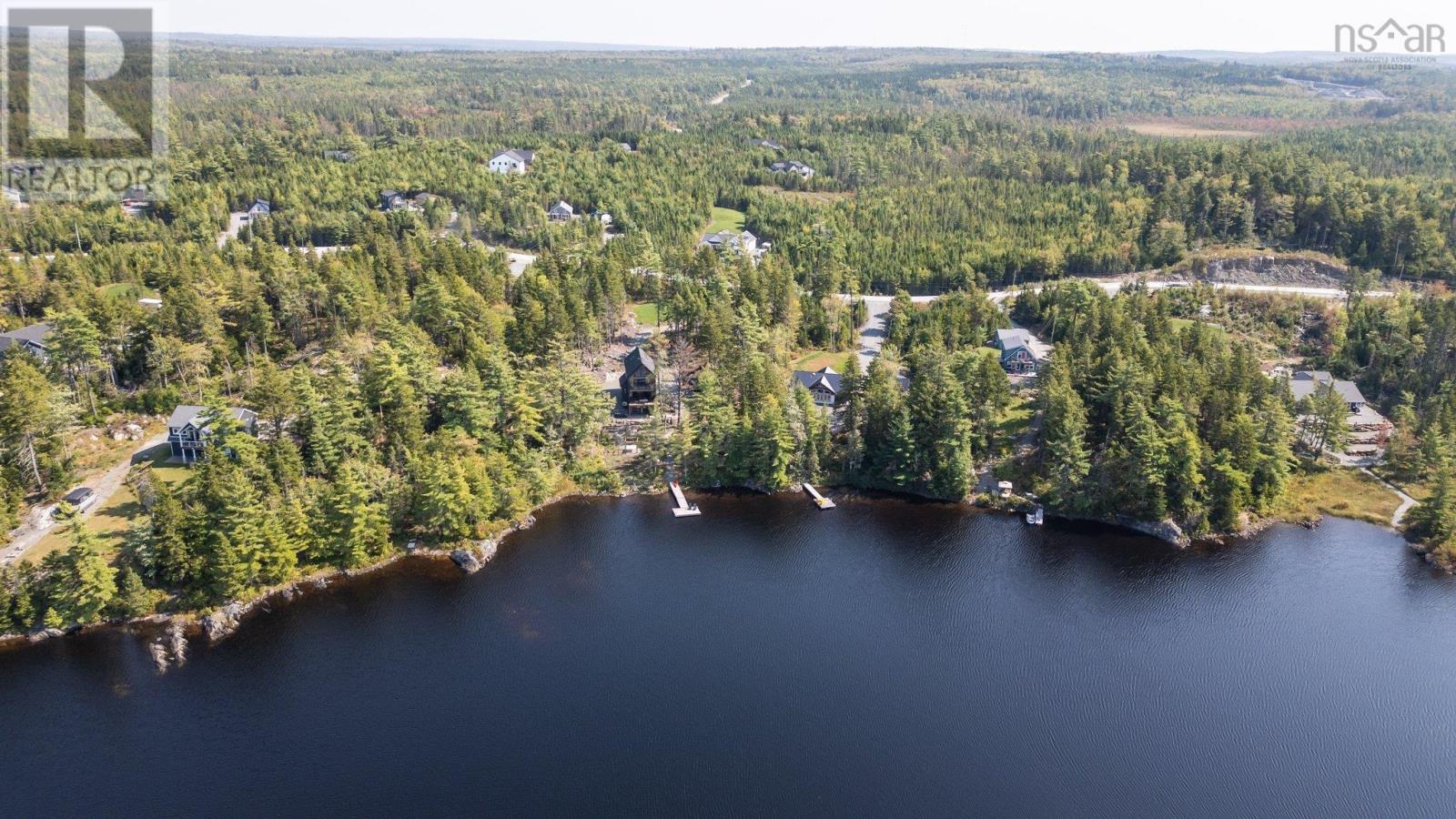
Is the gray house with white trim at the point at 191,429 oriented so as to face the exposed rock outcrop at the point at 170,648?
yes

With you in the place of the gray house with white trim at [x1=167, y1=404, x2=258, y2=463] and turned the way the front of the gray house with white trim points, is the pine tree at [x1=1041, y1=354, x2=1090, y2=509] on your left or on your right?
on your left

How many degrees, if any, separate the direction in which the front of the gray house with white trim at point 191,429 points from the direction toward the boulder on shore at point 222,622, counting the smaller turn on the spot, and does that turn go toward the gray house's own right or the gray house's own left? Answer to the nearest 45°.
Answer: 0° — it already faces it

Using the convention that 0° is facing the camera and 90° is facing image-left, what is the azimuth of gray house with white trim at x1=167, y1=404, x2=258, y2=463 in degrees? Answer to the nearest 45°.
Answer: approximately 0°

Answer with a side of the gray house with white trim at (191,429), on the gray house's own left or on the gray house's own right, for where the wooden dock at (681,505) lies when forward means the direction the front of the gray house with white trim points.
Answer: on the gray house's own left

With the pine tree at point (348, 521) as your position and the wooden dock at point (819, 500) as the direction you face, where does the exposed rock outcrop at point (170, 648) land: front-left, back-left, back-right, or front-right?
back-right

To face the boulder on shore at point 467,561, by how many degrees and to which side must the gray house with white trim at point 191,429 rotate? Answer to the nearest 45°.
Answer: approximately 45° to its left
